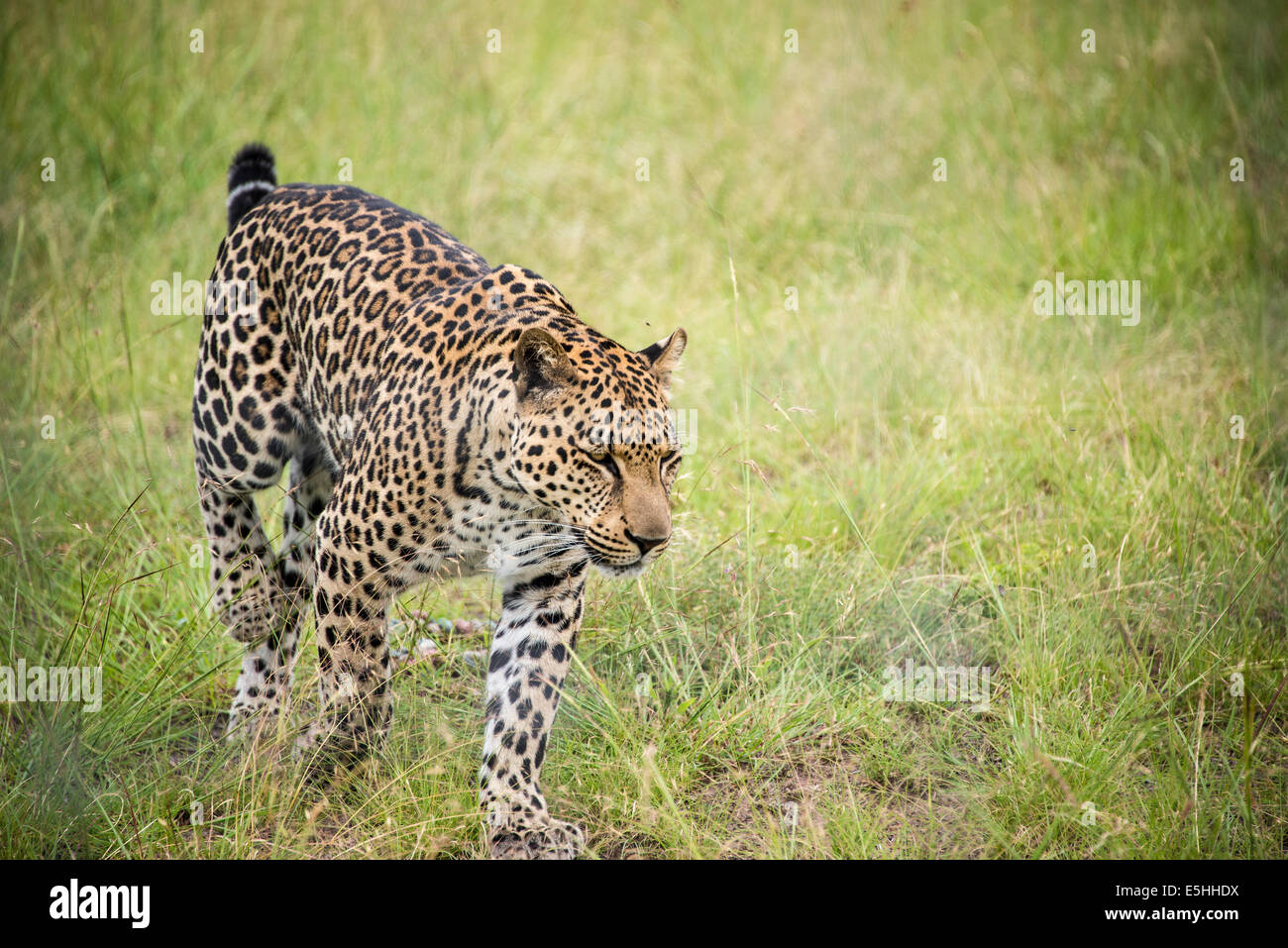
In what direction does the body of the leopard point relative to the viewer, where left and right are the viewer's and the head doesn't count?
facing the viewer and to the right of the viewer
